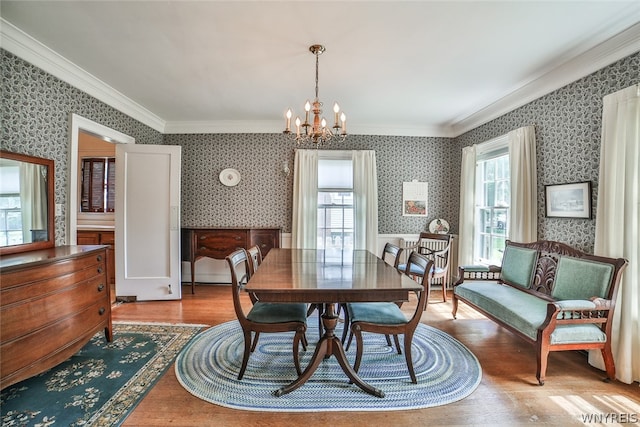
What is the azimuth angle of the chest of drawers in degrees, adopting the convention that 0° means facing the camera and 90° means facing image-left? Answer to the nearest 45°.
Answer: approximately 315°

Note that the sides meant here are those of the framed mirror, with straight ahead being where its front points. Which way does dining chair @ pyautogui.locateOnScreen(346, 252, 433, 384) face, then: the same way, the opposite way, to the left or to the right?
the opposite way

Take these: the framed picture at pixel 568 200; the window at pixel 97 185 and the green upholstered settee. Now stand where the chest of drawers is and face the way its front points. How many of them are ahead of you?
2

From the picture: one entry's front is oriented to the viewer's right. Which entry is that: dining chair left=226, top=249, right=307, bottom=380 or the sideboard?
the dining chair

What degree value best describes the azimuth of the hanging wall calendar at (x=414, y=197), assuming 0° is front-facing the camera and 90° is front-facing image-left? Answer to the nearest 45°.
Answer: approximately 0°

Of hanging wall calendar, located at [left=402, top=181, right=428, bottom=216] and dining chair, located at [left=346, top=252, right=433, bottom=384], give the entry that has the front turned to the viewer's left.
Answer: the dining chair

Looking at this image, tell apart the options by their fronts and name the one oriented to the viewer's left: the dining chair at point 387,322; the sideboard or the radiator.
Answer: the dining chair

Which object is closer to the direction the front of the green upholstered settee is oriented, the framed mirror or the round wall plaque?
the framed mirror

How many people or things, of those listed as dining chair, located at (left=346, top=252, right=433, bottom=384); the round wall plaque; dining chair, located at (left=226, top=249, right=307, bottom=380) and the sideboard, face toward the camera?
2

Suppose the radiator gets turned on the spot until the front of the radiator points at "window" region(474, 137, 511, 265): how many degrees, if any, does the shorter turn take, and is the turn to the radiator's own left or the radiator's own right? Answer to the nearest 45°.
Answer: approximately 45° to the radiator's own left

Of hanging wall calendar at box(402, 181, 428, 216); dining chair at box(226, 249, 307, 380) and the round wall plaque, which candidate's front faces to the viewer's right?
the dining chair

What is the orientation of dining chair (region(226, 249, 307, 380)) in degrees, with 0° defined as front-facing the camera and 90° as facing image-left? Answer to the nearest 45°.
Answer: approximately 270°

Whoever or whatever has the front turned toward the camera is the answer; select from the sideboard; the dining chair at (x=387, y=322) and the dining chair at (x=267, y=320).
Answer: the sideboard

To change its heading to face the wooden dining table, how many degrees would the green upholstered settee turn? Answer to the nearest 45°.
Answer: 0° — it already faces it

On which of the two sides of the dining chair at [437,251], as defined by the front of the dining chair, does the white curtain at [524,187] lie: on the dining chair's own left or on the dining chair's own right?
on the dining chair's own left

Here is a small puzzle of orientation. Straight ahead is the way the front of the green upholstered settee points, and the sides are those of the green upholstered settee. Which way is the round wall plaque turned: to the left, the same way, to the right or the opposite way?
to the left

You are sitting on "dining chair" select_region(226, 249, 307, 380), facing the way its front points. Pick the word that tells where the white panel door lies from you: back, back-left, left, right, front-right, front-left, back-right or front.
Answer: back-left

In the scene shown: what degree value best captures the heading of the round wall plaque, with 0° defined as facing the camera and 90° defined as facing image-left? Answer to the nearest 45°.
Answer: approximately 0°
